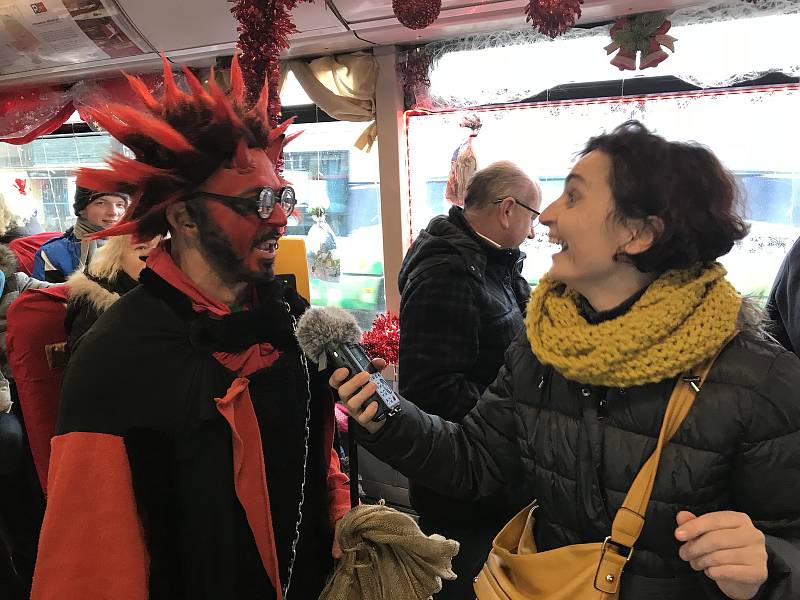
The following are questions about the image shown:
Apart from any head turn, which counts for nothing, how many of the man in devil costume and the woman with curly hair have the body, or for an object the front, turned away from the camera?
0

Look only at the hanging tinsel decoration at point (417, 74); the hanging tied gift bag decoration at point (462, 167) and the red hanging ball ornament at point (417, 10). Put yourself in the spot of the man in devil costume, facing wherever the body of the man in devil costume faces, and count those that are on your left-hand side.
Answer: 3

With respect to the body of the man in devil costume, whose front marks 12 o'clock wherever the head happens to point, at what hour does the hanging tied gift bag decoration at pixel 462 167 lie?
The hanging tied gift bag decoration is roughly at 9 o'clock from the man in devil costume.

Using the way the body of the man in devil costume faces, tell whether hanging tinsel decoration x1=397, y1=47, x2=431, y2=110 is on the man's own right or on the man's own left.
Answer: on the man's own left

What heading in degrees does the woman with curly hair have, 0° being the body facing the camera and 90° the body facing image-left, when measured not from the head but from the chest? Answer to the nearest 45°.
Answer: approximately 45°

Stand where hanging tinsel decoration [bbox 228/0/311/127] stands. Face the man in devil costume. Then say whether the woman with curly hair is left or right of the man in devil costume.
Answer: left

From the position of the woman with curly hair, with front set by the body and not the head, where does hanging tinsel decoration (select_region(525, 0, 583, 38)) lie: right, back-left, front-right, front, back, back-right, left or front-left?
back-right

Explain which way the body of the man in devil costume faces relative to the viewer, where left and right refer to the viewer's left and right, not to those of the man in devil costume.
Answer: facing the viewer and to the right of the viewer

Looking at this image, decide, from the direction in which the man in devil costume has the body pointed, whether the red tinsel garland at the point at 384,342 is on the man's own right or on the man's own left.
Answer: on the man's own left

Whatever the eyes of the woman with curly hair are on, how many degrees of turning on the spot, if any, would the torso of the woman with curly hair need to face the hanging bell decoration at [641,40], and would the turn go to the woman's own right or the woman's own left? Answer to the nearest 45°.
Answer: approximately 135° to the woman's own right

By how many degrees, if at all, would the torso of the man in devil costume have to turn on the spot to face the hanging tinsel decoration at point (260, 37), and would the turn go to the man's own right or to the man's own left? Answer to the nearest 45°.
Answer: approximately 135° to the man's own left

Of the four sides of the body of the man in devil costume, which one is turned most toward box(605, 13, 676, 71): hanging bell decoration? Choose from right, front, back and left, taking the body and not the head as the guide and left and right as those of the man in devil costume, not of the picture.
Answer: left
